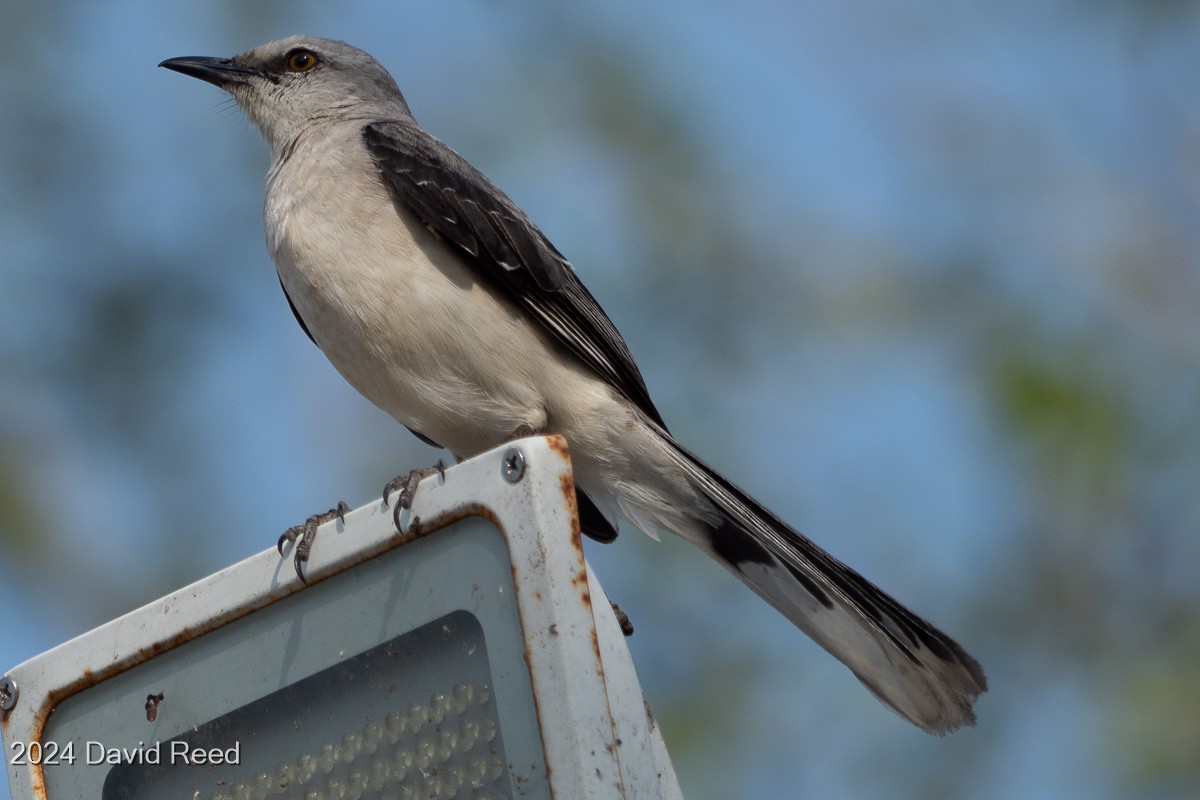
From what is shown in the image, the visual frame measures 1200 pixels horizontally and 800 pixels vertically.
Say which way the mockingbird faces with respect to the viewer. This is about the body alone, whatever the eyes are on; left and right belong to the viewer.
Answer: facing to the left of the viewer
